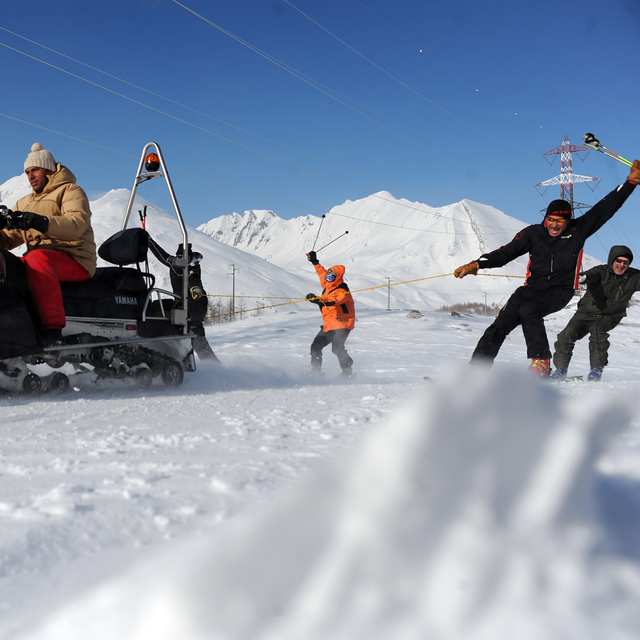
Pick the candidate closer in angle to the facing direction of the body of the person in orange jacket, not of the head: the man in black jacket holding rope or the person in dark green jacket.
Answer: the man in black jacket holding rope

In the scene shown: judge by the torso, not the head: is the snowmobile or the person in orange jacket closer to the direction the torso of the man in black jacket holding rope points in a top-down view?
the snowmobile

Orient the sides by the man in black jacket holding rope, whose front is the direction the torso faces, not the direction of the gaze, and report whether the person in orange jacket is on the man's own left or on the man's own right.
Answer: on the man's own right

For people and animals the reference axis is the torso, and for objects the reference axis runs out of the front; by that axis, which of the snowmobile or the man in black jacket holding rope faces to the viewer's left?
the snowmobile

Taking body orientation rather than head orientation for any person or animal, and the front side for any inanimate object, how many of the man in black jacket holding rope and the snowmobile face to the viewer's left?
1

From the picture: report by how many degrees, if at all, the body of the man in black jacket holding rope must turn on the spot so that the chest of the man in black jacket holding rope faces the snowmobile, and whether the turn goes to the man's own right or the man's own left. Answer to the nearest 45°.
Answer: approximately 45° to the man's own right

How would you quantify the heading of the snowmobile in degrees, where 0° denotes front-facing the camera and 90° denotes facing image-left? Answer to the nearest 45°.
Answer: approximately 90°

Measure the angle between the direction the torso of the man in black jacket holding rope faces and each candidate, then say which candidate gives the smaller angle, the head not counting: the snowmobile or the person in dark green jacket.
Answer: the snowmobile
